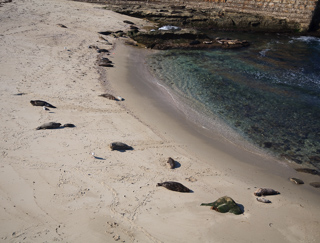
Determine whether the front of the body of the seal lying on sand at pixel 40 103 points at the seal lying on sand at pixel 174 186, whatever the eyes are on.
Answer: no

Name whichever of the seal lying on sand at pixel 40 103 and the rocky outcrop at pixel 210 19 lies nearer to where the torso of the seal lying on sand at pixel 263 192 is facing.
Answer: the seal lying on sand

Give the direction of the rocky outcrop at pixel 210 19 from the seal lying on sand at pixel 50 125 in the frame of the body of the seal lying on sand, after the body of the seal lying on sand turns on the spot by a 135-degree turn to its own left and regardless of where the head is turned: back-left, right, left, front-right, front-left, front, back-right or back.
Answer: right

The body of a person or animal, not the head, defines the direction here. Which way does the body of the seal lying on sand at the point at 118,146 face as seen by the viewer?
to the viewer's left

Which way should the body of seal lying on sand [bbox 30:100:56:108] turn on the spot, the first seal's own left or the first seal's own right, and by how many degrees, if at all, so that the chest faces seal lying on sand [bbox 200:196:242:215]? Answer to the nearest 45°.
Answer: approximately 135° to the first seal's own left

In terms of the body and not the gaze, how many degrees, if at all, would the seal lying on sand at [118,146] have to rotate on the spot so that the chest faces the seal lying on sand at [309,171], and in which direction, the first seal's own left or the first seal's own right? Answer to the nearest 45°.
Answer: approximately 180°

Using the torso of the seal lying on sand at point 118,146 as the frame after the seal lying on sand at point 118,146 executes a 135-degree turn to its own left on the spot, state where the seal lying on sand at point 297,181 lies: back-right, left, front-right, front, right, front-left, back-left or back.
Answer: front-left

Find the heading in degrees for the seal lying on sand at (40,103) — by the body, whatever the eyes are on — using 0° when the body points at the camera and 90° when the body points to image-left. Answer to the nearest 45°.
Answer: approximately 90°

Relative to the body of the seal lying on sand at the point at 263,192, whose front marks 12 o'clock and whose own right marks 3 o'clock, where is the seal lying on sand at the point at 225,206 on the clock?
the seal lying on sand at the point at 225,206 is roughly at 10 o'clock from the seal lying on sand at the point at 263,192.

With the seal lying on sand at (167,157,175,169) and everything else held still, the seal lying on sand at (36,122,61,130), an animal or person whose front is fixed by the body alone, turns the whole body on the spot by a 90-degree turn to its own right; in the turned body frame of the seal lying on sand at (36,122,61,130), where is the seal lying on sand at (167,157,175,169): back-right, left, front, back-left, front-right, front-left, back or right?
front-left
